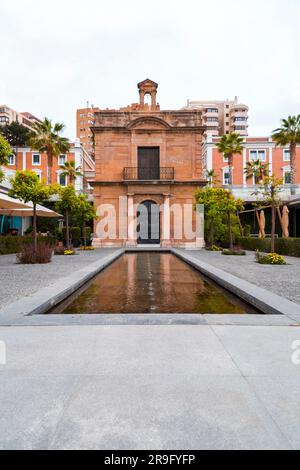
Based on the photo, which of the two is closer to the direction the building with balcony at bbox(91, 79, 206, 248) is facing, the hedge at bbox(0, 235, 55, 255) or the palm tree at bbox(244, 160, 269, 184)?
the hedge

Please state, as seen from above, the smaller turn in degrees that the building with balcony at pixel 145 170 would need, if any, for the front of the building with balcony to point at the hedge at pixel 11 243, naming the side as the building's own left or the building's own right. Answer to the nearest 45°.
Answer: approximately 45° to the building's own right

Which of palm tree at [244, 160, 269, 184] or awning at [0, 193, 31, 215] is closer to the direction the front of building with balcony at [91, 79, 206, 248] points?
the awning

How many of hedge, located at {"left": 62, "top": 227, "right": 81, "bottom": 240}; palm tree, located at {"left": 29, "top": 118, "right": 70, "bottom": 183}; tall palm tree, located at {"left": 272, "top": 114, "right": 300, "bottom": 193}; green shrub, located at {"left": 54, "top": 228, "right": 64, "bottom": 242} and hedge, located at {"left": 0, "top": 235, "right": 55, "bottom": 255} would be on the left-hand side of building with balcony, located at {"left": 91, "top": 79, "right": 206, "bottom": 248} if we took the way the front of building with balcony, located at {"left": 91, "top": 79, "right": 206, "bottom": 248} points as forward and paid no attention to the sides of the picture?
1

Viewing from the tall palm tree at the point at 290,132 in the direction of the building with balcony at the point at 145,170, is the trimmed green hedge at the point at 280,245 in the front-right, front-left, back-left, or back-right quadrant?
front-left

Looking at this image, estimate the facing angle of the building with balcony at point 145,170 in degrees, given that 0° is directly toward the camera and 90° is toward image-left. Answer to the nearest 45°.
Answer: approximately 0°

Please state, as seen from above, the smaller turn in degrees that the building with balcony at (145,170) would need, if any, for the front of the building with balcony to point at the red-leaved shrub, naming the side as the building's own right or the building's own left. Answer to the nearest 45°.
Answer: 0° — it already faces it

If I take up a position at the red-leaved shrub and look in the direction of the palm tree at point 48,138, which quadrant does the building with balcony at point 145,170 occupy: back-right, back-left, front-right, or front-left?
front-right

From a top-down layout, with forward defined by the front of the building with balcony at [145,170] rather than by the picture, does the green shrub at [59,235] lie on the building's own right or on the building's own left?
on the building's own right

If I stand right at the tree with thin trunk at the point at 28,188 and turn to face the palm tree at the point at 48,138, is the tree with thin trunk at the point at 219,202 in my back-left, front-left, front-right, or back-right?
front-right

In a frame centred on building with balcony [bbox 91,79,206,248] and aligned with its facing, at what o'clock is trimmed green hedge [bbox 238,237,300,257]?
The trimmed green hedge is roughly at 11 o'clock from the building with balcony.

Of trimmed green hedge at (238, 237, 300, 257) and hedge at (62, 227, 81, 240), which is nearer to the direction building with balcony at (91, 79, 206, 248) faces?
the trimmed green hedge

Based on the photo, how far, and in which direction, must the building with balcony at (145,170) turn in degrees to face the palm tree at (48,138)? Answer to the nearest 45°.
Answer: approximately 135° to its right

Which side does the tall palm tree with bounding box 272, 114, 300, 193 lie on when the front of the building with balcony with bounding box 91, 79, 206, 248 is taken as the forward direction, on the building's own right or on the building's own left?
on the building's own left

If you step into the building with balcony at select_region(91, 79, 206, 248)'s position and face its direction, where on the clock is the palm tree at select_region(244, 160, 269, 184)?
The palm tree is roughly at 8 o'clock from the building with balcony.
